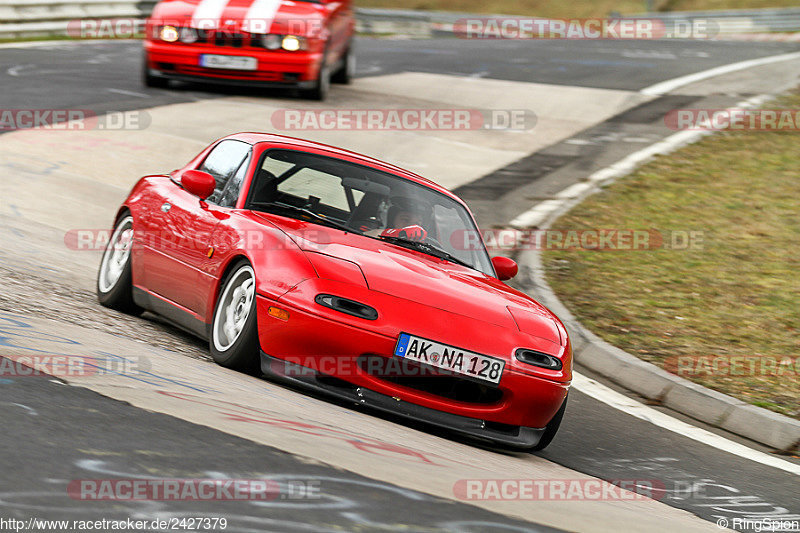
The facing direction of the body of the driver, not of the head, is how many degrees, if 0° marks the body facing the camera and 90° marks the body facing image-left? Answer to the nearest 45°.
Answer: approximately 315°

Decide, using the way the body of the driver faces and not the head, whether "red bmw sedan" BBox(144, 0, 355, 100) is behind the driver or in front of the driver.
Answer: behind

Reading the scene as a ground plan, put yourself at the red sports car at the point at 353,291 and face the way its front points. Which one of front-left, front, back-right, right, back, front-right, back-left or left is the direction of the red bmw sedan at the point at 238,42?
back-left
